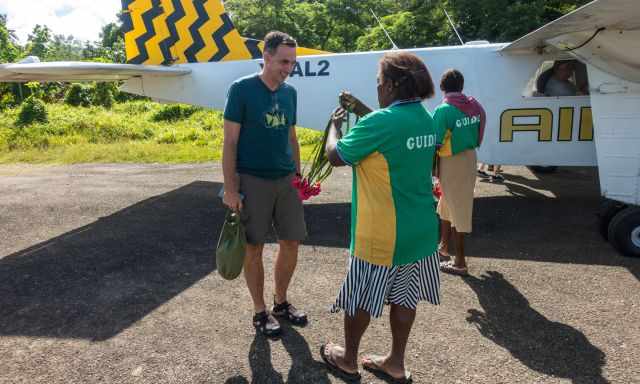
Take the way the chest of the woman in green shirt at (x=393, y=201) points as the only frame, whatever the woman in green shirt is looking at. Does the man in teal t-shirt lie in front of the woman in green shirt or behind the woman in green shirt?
in front

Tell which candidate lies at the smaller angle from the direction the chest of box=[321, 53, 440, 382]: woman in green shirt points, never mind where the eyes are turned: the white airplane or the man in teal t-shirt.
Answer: the man in teal t-shirt

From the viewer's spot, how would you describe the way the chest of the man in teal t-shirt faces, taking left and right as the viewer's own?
facing the viewer and to the right of the viewer

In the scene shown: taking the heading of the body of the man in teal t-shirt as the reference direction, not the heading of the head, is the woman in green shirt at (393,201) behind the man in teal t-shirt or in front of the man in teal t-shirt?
in front

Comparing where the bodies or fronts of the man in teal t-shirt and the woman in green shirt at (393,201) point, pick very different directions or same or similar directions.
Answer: very different directions

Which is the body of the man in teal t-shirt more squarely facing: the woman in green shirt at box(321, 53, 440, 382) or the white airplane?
the woman in green shirt

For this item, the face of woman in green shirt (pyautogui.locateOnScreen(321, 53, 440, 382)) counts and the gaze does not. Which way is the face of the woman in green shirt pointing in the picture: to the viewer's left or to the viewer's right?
to the viewer's left

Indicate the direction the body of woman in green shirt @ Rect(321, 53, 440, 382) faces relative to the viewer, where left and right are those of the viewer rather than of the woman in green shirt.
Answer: facing away from the viewer and to the left of the viewer
